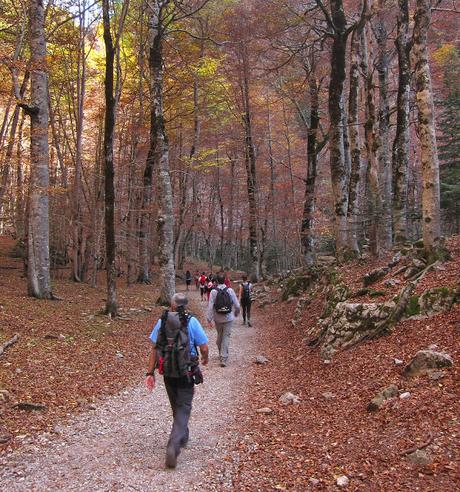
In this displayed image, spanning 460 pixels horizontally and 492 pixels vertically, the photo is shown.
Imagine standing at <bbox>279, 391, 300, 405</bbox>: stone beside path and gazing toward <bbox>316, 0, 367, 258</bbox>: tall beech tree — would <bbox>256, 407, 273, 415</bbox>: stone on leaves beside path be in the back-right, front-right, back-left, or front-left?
back-left

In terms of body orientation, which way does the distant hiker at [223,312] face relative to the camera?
away from the camera

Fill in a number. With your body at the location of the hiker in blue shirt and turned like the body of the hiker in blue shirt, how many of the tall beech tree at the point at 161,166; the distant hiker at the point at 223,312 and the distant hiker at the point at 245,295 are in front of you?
3

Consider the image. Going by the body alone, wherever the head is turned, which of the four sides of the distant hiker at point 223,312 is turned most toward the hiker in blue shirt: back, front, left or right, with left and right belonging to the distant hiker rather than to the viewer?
back

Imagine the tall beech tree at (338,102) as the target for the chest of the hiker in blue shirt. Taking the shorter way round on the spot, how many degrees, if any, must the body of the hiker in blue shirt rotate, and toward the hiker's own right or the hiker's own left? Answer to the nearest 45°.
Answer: approximately 45° to the hiker's own right

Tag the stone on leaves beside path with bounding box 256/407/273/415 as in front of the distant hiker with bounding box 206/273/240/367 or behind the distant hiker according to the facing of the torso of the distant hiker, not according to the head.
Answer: behind

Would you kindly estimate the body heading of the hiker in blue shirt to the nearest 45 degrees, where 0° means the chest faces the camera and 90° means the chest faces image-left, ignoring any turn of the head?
approximately 180°

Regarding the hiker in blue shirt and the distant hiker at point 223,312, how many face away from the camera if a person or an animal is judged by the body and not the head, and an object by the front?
2

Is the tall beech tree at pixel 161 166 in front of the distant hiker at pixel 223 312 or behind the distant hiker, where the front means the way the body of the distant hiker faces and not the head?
in front

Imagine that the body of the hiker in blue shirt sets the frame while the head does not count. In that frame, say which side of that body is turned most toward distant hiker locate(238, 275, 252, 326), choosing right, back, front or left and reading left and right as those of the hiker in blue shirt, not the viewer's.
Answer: front

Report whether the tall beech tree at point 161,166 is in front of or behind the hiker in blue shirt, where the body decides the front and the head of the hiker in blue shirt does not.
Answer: in front

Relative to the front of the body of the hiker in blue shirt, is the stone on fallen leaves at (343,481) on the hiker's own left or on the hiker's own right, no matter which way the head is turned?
on the hiker's own right

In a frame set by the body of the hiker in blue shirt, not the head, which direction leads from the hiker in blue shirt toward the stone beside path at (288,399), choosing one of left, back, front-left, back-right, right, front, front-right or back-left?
front-right
